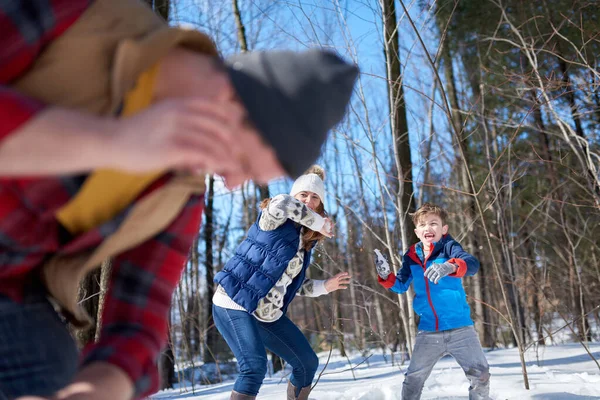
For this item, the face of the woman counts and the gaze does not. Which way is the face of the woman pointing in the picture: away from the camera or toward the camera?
toward the camera

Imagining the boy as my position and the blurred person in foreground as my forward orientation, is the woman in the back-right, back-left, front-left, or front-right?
front-right

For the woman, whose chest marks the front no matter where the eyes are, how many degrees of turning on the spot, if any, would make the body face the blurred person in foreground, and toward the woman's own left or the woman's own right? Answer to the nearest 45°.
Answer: approximately 45° to the woman's own right

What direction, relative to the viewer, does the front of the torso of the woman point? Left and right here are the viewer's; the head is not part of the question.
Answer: facing the viewer and to the right of the viewer

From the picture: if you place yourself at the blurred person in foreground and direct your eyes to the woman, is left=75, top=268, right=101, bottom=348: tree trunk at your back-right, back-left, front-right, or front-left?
front-left

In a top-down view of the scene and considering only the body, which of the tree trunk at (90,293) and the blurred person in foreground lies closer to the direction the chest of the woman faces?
the blurred person in foreground

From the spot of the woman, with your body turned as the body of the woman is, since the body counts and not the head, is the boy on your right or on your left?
on your left

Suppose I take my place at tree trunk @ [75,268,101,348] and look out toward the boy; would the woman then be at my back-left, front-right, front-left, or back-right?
front-right

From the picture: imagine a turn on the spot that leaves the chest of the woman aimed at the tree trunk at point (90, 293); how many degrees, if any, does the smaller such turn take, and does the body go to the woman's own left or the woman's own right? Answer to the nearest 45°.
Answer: approximately 135° to the woman's own right

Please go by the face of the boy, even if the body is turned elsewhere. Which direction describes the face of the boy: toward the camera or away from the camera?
toward the camera
